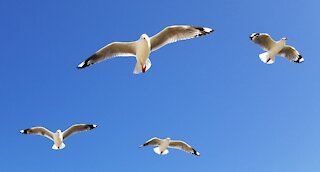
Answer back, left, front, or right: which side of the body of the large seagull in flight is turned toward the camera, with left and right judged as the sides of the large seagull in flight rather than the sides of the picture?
front

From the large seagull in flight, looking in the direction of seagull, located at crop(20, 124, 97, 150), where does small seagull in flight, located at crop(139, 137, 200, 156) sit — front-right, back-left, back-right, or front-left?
front-right

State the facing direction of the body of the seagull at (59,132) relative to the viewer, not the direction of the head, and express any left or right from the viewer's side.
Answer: facing the viewer

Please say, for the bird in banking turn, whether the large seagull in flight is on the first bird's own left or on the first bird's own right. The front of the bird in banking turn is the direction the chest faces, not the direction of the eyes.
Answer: on the first bird's own right

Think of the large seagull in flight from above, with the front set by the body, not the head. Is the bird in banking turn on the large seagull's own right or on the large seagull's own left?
on the large seagull's own left

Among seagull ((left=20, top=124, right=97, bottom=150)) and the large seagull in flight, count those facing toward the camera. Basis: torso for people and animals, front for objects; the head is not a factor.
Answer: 2

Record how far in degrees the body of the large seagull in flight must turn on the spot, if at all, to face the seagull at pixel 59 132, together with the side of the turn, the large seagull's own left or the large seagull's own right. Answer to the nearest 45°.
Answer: approximately 135° to the large seagull's own right

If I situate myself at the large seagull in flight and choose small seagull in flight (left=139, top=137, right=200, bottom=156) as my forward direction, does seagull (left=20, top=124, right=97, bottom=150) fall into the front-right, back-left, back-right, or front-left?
front-left

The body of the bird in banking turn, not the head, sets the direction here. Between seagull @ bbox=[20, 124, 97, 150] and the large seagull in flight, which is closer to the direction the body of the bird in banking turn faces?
the large seagull in flight

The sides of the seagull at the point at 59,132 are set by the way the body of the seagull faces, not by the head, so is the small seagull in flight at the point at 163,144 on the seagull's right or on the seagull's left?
on the seagull's left
